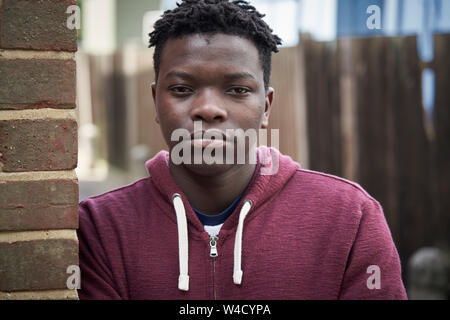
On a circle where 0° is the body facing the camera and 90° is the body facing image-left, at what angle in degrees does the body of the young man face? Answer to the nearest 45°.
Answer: approximately 0°
